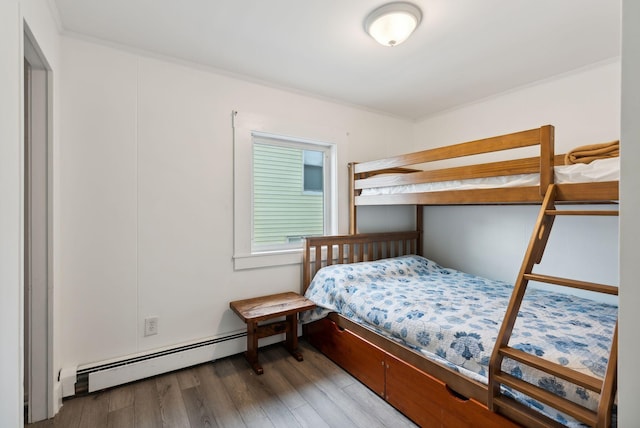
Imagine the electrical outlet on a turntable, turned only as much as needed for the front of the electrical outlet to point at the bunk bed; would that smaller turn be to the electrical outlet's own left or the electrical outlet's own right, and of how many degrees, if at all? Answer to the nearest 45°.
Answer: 0° — it already faces it

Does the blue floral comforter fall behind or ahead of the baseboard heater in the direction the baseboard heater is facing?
ahead

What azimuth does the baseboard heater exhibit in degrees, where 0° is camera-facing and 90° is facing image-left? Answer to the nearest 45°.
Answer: approximately 315°

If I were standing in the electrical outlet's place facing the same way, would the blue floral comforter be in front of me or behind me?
in front

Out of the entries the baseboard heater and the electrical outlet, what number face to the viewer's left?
0

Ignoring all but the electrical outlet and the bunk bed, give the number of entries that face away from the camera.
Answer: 0

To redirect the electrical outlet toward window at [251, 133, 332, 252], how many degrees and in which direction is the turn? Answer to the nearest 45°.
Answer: approximately 45° to its left

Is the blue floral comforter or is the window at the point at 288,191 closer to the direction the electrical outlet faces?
the blue floral comforter
